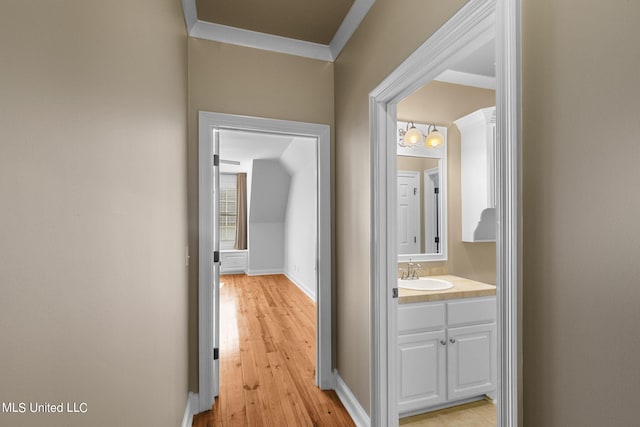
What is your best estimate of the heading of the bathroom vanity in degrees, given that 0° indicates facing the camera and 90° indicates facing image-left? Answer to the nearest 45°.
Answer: approximately 315°

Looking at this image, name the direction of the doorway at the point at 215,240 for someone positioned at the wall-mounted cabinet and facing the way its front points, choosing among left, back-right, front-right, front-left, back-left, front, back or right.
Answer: right

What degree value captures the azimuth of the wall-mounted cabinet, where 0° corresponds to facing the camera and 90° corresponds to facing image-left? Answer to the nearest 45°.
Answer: approximately 315°

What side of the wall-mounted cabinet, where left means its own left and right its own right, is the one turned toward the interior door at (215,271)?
right

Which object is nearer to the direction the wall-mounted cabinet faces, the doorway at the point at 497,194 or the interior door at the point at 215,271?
the doorway

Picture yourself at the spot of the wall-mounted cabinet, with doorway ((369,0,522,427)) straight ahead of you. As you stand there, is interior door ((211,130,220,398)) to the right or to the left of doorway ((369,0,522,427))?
right

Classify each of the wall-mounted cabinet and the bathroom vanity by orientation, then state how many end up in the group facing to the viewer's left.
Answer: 0

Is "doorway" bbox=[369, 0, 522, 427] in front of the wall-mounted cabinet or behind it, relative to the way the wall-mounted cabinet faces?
in front
